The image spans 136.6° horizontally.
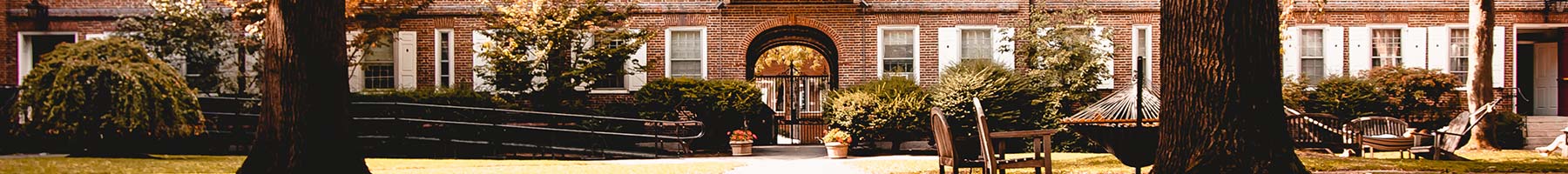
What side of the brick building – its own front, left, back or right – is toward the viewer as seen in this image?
front

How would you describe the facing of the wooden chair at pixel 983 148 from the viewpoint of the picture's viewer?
facing to the right of the viewer

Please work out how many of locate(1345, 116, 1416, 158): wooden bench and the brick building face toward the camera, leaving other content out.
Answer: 2

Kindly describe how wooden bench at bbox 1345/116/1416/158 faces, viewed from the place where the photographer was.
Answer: facing the viewer
